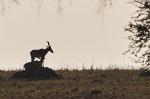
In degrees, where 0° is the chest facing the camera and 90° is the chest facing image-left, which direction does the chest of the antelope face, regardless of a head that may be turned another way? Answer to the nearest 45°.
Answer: approximately 270°

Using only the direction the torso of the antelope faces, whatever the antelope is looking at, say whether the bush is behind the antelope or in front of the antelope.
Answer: in front
